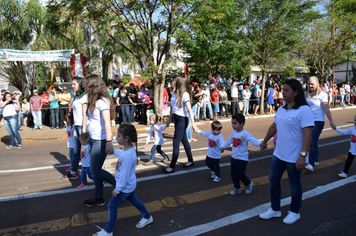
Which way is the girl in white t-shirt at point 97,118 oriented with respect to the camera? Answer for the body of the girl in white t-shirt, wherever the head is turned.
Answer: to the viewer's left

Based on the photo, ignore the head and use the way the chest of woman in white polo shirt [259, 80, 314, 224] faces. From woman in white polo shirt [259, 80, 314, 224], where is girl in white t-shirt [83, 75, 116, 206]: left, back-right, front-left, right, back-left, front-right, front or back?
front-right

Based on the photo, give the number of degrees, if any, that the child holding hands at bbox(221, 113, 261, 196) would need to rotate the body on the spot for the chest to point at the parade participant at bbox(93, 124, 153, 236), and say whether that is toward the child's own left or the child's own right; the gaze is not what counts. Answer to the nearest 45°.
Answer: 0° — they already face them

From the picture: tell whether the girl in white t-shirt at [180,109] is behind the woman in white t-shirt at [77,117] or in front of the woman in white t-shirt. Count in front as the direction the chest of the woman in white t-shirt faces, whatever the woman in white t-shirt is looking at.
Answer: behind

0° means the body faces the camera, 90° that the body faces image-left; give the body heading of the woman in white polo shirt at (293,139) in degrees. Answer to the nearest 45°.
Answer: approximately 45°

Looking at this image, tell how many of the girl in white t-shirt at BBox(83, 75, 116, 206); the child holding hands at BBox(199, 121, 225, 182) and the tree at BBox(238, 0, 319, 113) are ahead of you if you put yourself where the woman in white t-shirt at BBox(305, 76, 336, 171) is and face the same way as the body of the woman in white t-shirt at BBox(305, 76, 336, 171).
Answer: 2

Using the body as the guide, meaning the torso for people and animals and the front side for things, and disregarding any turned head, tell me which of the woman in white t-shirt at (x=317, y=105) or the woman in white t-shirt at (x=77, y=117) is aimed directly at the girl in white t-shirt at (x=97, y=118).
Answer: the woman in white t-shirt at (x=317, y=105)

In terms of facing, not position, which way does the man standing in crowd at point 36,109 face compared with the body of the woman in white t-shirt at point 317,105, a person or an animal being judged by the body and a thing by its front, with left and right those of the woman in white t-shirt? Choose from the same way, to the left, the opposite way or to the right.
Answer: to the left

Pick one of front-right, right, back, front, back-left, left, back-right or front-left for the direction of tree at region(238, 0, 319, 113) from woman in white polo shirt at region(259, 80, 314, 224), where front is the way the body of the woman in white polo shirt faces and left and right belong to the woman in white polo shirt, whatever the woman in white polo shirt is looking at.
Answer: back-right

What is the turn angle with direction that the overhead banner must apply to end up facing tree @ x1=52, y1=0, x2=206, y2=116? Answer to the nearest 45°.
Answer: approximately 45° to its left
